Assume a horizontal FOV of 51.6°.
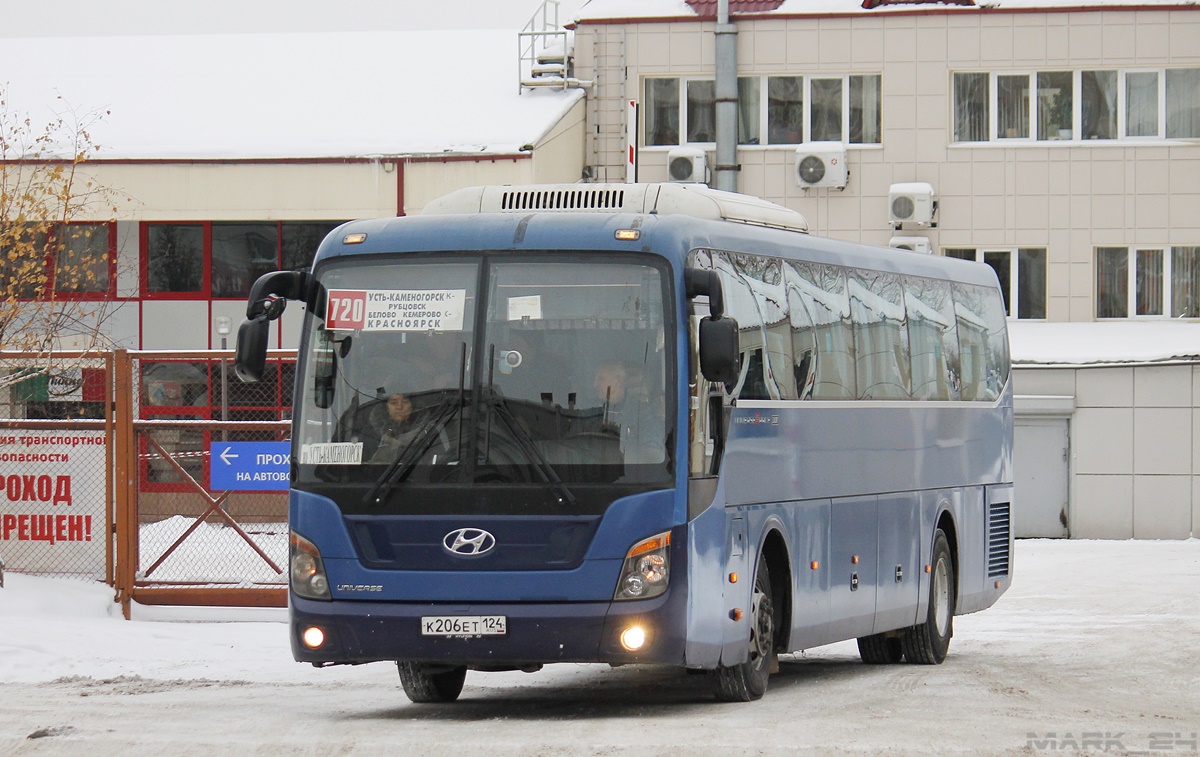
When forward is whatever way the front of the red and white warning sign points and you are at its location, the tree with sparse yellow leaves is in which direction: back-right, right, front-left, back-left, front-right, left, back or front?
back

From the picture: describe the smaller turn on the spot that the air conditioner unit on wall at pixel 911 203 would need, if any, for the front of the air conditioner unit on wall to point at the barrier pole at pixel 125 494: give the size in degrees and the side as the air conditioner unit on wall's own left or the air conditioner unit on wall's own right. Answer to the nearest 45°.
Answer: approximately 45° to the air conditioner unit on wall's own right

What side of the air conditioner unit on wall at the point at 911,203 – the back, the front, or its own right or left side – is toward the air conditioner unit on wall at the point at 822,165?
right

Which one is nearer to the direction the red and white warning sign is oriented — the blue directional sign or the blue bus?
the blue bus

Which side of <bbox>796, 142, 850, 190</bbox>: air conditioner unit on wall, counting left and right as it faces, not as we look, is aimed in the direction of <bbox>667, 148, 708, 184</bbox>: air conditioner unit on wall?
right

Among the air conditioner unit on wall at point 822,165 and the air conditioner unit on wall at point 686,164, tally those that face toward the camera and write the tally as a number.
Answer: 2

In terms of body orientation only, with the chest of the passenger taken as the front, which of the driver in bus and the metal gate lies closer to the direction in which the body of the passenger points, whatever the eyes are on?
the driver in bus

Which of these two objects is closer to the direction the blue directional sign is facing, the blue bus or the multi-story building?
the blue bus

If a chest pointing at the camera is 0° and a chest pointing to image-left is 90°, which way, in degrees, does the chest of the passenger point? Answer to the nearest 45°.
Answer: approximately 0°

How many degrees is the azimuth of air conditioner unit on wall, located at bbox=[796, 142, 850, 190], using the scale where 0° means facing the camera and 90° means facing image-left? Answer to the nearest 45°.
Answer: approximately 0°
